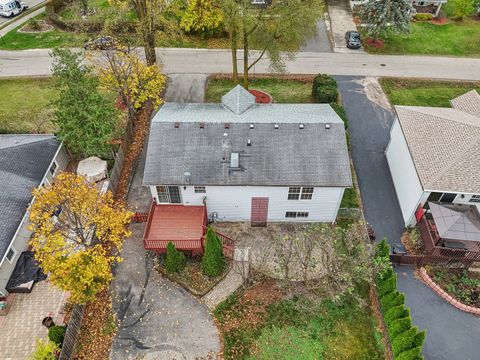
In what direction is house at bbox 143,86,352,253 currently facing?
away from the camera

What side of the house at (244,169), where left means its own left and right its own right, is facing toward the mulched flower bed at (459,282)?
right

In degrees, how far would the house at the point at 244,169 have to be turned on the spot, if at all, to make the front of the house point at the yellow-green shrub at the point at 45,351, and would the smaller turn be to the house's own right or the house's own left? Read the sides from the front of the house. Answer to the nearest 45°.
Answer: approximately 135° to the house's own left

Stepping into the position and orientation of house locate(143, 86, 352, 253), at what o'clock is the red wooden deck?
The red wooden deck is roughly at 8 o'clock from the house.

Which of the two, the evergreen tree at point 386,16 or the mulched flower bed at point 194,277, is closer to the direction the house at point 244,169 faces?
the evergreen tree

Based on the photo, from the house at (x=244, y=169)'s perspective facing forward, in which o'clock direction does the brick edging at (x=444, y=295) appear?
The brick edging is roughly at 4 o'clock from the house.

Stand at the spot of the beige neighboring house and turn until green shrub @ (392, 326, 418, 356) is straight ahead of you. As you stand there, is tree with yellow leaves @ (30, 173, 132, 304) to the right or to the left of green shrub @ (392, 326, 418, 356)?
right

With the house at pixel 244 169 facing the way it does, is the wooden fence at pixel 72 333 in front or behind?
behind

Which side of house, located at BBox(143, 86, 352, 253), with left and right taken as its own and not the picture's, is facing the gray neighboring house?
left

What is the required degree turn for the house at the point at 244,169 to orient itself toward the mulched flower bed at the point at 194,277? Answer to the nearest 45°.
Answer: approximately 135° to its left

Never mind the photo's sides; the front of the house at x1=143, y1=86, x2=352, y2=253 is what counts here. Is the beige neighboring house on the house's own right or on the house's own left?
on the house's own right

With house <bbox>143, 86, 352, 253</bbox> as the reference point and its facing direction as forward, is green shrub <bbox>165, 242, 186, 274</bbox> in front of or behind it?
behind

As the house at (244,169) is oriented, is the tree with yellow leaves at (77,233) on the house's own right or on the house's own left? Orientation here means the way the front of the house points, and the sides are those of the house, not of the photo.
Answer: on the house's own left
